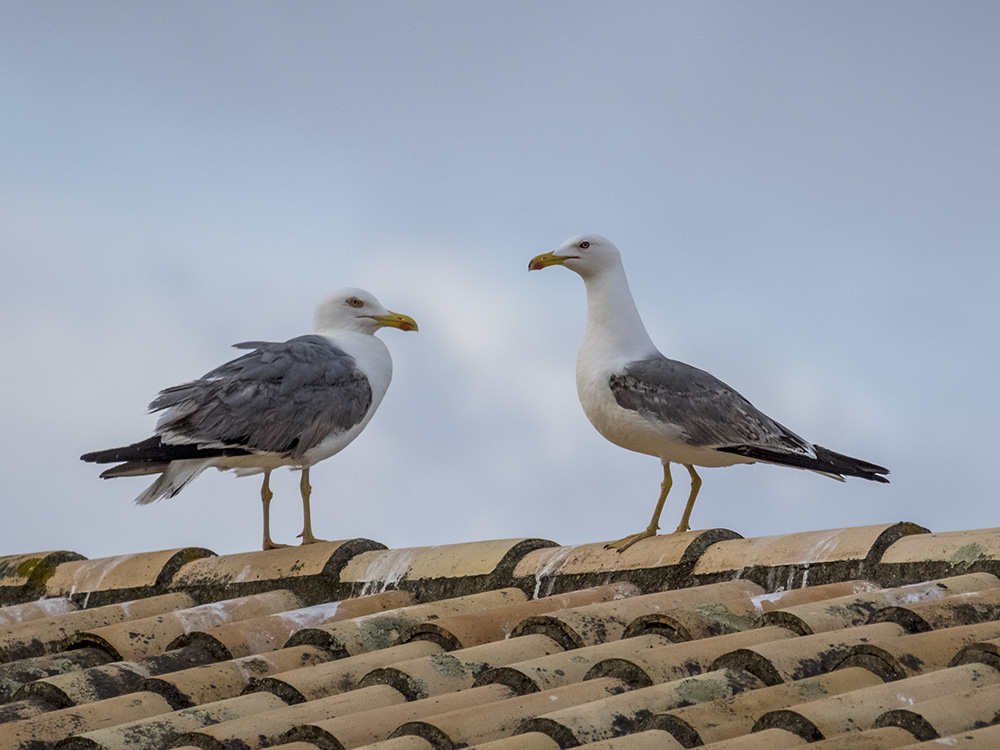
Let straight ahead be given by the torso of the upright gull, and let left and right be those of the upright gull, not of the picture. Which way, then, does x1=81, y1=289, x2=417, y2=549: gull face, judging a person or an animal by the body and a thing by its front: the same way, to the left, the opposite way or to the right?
the opposite way

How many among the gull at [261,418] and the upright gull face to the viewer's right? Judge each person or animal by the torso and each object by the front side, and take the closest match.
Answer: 1

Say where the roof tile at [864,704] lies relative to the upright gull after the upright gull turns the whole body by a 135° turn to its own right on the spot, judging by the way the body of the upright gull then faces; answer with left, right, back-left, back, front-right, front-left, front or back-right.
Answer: back-right

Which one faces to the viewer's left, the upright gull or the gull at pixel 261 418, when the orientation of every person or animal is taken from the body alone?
the upright gull

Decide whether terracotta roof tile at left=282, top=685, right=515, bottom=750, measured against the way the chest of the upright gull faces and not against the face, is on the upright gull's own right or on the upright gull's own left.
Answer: on the upright gull's own left

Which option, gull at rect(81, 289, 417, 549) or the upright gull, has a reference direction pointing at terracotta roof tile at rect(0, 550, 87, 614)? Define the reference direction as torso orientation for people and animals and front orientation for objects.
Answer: the upright gull

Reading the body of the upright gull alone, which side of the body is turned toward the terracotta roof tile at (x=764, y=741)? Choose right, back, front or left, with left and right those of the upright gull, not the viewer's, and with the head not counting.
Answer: left

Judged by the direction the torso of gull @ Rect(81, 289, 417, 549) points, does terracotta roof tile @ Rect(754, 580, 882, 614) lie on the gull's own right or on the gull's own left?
on the gull's own right

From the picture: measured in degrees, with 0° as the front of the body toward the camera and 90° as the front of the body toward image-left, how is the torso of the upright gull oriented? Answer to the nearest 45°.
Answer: approximately 90°

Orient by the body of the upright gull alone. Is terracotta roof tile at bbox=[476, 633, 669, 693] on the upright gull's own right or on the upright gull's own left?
on the upright gull's own left

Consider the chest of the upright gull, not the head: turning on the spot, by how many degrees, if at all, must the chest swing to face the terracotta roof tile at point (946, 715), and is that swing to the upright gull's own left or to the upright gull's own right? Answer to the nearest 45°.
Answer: approximately 90° to the upright gull's own left

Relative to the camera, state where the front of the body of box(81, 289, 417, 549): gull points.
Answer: to the viewer's right
